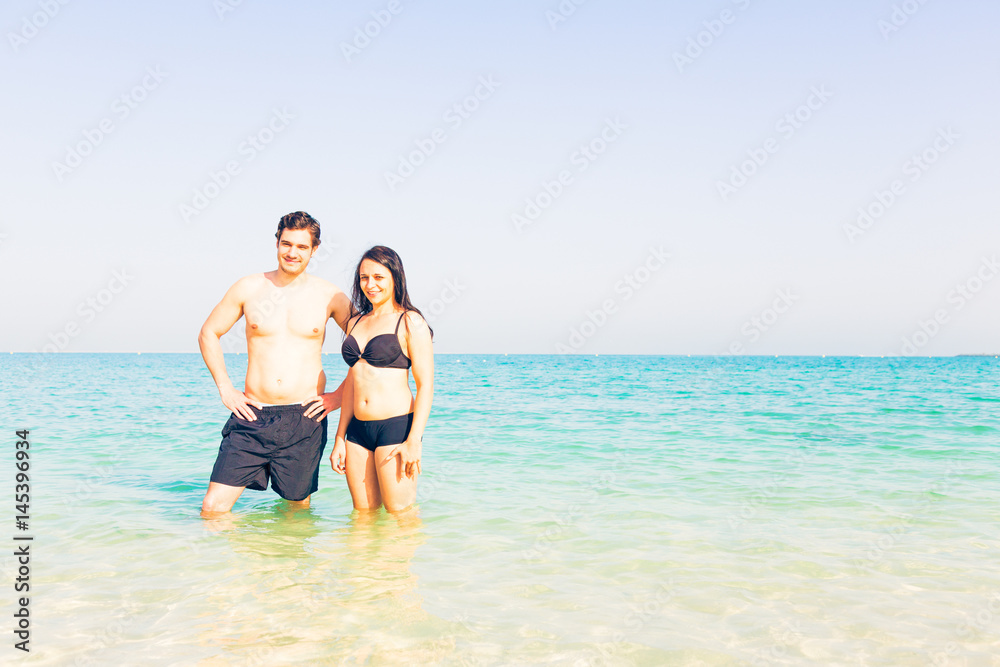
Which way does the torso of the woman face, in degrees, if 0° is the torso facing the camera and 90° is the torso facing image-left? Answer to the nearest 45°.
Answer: approximately 45°

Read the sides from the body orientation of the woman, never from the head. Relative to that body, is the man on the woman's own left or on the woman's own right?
on the woman's own right

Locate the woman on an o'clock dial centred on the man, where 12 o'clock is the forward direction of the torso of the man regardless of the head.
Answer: The woman is roughly at 10 o'clock from the man.

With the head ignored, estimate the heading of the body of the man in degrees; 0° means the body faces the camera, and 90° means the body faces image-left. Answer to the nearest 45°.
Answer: approximately 0°
